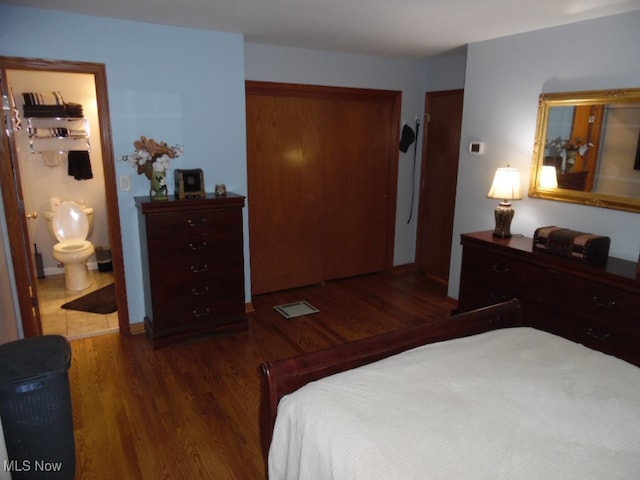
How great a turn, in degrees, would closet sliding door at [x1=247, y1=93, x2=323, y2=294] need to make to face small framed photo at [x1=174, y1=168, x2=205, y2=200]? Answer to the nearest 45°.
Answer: approximately 90° to its right

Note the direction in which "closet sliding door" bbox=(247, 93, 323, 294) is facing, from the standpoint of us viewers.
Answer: facing the viewer and to the right of the viewer

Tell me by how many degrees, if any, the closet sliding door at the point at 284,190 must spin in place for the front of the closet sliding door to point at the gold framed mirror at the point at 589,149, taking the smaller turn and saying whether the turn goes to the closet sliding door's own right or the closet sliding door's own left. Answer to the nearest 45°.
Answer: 0° — it already faces it

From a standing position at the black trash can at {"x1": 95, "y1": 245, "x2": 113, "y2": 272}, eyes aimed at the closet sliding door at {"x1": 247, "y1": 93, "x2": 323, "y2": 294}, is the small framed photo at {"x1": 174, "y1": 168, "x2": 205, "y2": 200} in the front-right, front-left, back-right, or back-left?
front-right

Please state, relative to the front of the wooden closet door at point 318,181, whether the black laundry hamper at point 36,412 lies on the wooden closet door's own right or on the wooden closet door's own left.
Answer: on the wooden closet door's own right

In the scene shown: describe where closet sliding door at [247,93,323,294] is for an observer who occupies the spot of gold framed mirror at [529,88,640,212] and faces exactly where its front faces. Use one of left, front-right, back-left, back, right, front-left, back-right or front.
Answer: front-right

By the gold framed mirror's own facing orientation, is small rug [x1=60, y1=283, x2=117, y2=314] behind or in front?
in front

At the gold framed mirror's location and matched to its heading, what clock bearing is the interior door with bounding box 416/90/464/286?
The interior door is roughly at 3 o'clock from the gold framed mirror.

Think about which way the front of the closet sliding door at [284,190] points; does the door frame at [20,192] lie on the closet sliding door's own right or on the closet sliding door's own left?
on the closet sliding door's own right

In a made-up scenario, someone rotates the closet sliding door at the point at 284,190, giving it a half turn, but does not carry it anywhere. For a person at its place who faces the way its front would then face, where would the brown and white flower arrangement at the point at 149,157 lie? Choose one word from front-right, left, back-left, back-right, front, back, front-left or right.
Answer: left

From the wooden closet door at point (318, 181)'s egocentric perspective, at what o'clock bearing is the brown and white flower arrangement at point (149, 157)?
The brown and white flower arrangement is roughly at 3 o'clock from the wooden closet door.

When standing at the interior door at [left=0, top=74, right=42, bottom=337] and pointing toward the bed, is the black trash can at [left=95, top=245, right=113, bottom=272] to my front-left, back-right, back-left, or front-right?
back-left

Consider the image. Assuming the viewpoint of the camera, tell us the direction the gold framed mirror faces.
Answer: facing the viewer and to the left of the viewer

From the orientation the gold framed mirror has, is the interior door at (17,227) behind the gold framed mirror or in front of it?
in front

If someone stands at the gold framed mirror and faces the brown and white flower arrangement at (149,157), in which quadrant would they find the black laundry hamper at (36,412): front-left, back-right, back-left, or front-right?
front-left
